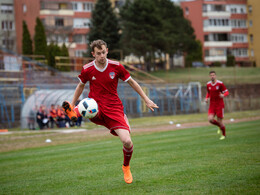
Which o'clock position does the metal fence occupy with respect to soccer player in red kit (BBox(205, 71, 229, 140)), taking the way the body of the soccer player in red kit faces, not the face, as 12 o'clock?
The metal fence is roughly at 4 o'clock from the soccer player in red kit.

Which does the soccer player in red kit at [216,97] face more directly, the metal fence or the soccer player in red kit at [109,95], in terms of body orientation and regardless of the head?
the soccer player in red kit

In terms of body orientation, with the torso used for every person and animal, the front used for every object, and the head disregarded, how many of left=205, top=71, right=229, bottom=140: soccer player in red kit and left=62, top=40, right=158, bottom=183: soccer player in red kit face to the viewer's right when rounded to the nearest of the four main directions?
0

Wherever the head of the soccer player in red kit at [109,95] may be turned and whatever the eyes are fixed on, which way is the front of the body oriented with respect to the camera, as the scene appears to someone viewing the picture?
toward the camera

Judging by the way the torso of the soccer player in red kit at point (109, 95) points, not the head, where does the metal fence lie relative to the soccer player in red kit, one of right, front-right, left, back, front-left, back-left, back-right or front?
back

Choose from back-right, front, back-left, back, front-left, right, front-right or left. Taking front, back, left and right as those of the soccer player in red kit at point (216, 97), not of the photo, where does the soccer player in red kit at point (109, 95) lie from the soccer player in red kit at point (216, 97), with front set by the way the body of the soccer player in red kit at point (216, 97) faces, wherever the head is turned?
front-left

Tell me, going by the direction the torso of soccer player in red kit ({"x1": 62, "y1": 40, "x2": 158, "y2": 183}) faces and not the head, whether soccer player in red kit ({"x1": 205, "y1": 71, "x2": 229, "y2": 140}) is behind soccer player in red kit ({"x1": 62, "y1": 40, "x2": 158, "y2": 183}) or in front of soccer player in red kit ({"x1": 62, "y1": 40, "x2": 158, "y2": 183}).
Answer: behind

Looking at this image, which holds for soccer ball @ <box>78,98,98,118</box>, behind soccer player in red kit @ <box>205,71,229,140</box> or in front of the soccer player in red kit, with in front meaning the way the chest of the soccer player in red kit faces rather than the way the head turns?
in front

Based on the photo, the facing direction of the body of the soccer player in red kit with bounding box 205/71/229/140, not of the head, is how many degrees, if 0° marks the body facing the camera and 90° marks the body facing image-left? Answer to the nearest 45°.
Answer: approximately 45°
